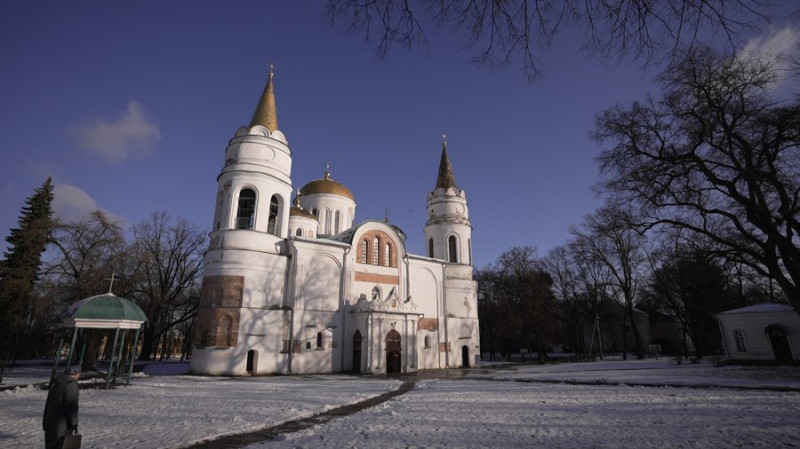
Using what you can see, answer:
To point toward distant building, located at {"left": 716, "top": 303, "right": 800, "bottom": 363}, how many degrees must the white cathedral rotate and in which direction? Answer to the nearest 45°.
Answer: approximately 45° to its left

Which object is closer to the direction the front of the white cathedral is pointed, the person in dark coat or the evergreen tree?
the person in dark coat

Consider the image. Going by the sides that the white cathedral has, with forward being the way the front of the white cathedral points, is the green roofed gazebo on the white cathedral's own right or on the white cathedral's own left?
on the white cathedral's own right

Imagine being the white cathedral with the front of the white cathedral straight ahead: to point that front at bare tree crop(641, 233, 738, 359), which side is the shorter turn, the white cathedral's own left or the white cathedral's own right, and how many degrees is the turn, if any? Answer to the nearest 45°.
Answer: approximately 45° to the white cathedral's own left

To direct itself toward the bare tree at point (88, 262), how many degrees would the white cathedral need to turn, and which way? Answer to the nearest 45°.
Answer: approximately 135° to its right

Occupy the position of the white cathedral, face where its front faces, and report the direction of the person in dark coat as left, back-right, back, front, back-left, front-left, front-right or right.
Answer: front-right

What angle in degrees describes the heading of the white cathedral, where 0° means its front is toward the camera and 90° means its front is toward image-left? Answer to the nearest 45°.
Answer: approximately 315°

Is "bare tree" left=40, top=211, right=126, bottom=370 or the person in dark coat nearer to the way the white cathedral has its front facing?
the person in dark coat

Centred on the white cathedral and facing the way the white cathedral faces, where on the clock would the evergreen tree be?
The evergreen tree is roughly at 4 o'clock from the white cathedral.

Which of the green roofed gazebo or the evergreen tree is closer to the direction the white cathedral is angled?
the green roofed gazebo
